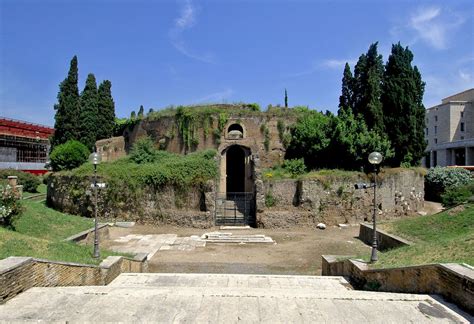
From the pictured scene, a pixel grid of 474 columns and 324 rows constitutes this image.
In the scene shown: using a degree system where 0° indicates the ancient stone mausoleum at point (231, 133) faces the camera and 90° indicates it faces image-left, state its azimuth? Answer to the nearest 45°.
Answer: approximately 0°

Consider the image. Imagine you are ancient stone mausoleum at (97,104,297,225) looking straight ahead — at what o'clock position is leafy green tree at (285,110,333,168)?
The leafy green tree is roughly at 10 o'clock from the ancient stone mausoleum.

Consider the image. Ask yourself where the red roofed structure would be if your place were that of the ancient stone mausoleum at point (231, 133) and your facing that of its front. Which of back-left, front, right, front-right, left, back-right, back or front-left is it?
back-right

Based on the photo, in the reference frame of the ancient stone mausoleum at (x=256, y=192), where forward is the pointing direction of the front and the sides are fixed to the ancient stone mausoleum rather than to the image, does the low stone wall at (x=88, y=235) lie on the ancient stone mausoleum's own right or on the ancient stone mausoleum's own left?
on the ancient stone mausoleum's own right

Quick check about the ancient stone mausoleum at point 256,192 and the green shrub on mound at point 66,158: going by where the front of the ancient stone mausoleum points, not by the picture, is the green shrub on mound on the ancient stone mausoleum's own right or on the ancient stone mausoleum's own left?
on the ancient stone mausoleum's own right

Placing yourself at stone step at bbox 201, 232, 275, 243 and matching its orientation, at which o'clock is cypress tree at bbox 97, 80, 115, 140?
The cypress tree is roughly at 5 o'clock from the stone step.

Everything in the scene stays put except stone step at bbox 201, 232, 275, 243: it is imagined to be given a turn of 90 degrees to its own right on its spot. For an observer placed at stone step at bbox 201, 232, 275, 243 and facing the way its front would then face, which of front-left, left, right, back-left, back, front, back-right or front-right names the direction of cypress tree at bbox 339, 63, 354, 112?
back-right

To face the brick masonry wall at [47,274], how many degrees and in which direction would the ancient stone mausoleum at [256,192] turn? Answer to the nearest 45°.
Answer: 0° — it already faces it

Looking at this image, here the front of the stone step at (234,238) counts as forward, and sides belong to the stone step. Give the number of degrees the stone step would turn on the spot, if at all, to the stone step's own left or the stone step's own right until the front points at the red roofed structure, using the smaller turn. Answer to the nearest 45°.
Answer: approximately 135° to the stone step's own right

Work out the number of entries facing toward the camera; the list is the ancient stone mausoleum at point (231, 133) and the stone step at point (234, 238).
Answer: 2

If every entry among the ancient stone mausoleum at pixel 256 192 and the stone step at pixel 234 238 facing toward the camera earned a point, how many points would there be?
2
